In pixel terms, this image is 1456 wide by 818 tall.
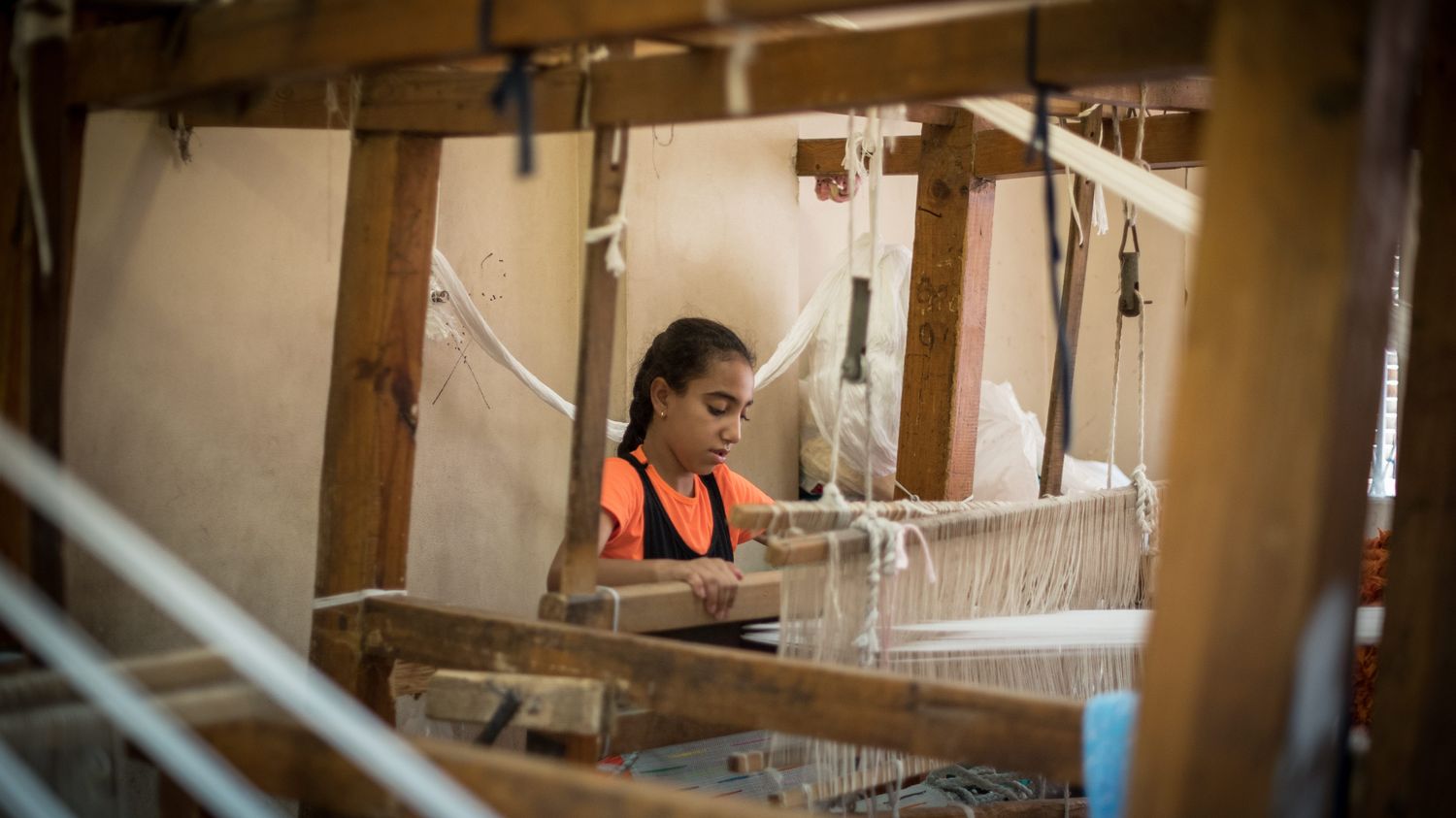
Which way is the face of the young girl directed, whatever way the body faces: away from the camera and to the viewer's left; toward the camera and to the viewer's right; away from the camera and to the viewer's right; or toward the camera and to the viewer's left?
toward the camera and to the viewer's right

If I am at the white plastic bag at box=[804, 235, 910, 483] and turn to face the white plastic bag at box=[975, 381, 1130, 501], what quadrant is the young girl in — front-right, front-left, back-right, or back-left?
back-right

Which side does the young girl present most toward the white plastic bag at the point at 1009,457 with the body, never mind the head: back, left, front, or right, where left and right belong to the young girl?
left

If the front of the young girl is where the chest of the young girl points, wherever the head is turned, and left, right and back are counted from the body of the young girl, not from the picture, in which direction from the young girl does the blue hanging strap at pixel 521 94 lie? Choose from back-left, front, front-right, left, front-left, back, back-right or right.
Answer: front-right

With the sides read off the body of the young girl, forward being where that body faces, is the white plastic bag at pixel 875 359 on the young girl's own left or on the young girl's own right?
on the young girl's own left

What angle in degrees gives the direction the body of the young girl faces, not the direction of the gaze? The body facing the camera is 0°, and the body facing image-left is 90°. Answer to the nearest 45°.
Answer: approximately 315°
